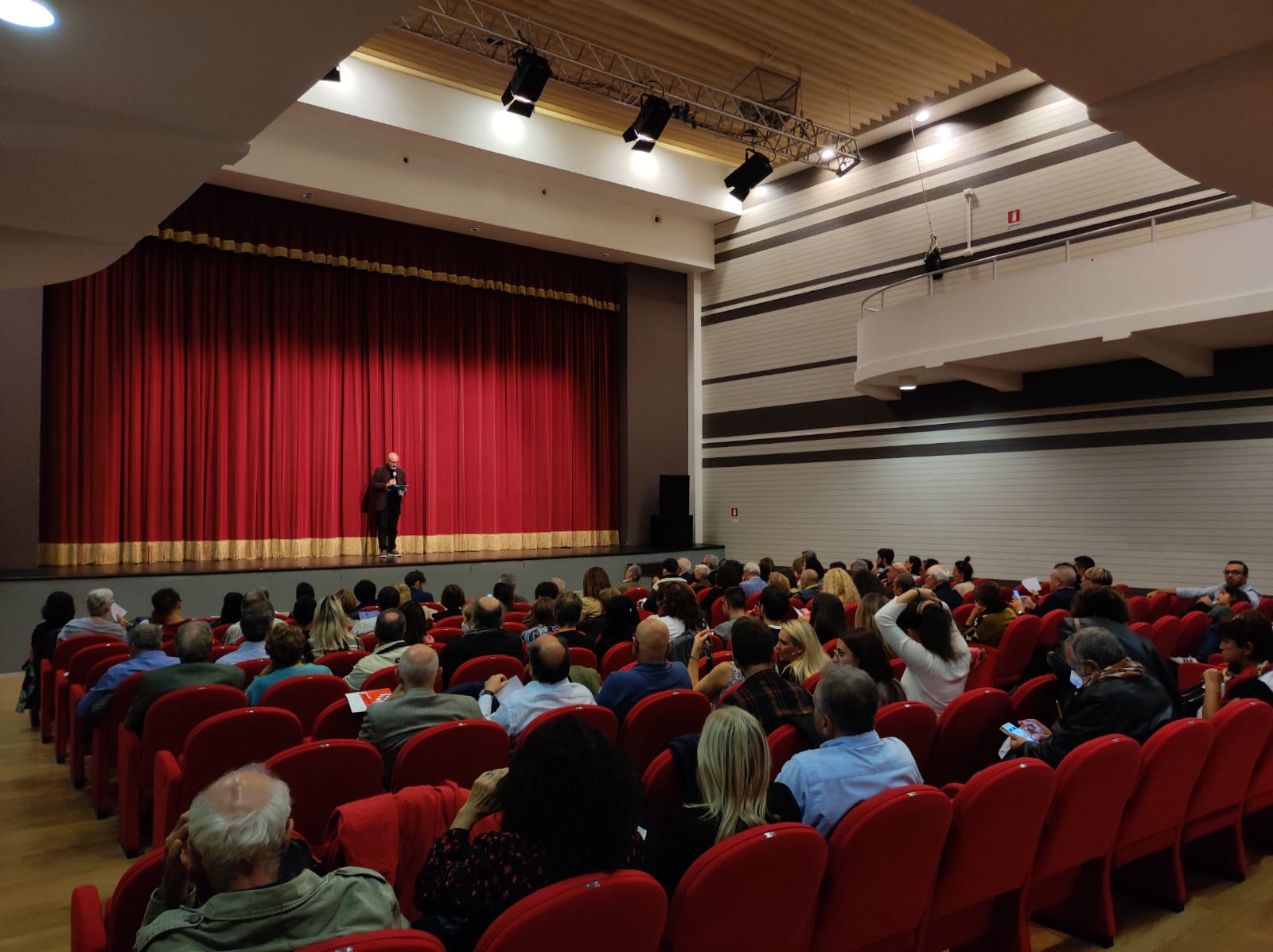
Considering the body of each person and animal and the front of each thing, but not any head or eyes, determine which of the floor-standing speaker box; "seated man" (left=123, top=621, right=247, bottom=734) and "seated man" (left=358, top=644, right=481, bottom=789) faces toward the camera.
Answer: the floor-standing speaker box

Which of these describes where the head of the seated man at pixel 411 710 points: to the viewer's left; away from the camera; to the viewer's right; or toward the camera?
away from the camera

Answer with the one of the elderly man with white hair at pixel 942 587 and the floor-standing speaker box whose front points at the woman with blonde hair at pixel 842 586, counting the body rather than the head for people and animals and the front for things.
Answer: the floor-standing speaker box

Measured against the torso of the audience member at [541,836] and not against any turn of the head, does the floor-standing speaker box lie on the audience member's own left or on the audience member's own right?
on the audience member's own right

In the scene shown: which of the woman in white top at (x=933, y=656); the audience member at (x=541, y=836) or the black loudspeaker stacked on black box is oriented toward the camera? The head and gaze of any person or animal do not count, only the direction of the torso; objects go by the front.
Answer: the black loudspeaker stacked on black box

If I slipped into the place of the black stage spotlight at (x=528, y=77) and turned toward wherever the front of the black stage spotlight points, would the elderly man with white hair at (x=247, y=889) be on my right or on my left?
on my left

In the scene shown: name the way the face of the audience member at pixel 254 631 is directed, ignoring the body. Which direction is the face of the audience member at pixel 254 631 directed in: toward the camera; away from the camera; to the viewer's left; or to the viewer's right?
away from the camera

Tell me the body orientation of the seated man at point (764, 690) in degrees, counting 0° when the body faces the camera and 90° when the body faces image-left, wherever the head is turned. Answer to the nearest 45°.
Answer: approximately 135°

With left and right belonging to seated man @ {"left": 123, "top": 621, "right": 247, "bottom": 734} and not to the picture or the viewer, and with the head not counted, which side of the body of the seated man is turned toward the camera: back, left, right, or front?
back

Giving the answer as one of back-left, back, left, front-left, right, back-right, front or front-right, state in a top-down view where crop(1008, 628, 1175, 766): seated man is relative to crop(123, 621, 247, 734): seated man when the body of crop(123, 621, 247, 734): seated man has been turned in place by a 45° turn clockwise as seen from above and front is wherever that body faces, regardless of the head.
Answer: right

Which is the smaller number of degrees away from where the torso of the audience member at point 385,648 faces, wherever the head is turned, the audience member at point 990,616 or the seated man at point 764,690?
the audience member

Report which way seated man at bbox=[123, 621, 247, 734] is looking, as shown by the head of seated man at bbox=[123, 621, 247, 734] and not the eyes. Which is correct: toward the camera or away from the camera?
away from the camera

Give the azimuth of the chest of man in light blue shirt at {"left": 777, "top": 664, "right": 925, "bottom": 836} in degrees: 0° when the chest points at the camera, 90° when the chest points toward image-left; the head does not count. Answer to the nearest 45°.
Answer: approximately 135°

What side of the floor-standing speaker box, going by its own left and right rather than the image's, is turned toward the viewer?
front

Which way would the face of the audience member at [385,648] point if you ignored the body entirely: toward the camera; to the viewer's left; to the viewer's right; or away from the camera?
away from the camera

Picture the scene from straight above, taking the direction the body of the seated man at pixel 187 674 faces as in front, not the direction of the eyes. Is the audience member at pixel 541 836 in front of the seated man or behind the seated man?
behind

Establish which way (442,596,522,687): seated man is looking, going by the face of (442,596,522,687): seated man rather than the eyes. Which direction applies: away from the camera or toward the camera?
away from the camera

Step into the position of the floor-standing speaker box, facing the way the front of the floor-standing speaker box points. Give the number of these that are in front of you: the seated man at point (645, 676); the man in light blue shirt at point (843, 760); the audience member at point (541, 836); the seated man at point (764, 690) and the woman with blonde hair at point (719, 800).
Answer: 5

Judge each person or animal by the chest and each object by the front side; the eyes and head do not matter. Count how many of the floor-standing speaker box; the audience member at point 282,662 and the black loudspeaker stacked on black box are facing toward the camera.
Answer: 2
